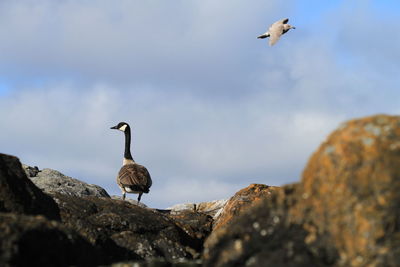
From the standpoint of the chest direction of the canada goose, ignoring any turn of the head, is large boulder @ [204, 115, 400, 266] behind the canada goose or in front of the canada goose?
behind

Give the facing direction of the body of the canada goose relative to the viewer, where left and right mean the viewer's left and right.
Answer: facing away from the viewer and to the left of the viewer

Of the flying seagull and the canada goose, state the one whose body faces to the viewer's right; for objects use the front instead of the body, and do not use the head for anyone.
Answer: the flying seagull

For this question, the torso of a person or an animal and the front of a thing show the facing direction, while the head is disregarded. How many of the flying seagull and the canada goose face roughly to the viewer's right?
1

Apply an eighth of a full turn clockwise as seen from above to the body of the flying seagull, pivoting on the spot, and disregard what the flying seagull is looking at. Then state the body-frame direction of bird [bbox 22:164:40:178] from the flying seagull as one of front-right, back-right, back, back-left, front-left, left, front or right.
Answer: right

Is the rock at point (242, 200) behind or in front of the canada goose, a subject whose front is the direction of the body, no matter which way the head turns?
behind

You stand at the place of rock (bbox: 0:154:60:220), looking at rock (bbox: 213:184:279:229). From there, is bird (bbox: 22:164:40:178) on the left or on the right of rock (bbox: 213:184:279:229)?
left

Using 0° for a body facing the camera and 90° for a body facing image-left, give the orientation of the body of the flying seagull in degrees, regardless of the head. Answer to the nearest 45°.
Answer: approximately 270°

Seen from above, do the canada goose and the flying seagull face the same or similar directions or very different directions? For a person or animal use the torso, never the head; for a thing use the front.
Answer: very different directions

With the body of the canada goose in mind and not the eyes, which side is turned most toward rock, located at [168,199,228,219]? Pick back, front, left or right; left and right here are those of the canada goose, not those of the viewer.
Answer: right

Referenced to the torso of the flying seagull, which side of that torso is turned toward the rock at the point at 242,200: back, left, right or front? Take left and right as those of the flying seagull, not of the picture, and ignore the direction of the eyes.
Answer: right

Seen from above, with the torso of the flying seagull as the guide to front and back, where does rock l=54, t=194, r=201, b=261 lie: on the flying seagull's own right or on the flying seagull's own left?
on the flying seagull's own right
